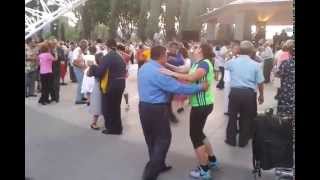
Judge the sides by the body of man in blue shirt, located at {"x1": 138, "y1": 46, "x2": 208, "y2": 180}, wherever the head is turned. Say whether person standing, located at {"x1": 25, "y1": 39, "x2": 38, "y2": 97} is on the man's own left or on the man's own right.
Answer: on the man's own left

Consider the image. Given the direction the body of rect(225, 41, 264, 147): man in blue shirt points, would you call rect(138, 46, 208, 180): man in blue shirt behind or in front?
behind

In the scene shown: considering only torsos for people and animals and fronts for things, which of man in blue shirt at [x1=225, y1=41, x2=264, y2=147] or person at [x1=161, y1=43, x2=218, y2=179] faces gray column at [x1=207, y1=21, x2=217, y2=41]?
the man in blue shirt

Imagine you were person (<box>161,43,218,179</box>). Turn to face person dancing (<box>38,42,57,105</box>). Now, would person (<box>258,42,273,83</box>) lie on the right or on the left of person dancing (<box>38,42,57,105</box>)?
right

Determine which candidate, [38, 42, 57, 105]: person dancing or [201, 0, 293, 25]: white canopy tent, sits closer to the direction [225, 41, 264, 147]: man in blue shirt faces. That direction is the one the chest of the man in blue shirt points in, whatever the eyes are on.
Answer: the white canopy tent

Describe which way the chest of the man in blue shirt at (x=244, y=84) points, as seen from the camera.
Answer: away from the camera
